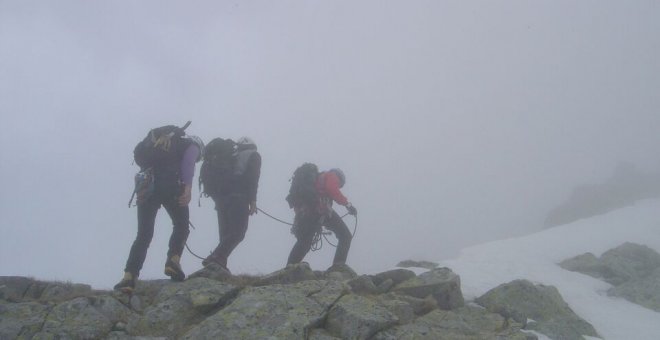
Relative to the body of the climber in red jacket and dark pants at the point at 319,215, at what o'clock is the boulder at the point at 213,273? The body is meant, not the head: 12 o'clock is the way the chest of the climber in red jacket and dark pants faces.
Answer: The boulder is roughly at 6 o'clock from the climber in red jacket and dark pants.

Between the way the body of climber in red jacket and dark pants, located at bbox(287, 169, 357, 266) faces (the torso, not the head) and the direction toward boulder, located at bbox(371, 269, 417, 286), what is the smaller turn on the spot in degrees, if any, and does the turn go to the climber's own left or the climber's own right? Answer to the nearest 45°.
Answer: approximately 45° to the climber's own right

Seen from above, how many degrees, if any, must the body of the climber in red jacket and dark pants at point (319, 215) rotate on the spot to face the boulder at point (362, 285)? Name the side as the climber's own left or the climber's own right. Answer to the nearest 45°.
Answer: approximately 90° to the climber's own right

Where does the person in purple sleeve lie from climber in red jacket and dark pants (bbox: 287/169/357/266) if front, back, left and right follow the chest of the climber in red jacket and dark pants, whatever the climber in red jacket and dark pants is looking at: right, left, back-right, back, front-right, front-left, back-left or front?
back-right

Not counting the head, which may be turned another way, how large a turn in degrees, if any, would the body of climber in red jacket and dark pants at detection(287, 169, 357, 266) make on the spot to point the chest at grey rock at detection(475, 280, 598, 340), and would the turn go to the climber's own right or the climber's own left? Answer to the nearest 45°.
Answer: approximately 45° to the climber's own right

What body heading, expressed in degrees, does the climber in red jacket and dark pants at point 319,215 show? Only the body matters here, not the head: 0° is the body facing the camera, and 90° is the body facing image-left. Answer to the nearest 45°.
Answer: approximately 270°

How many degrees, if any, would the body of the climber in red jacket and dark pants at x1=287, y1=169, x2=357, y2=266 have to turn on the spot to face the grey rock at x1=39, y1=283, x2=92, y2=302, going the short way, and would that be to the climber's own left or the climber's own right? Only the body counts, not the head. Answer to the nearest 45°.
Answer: approximately 135° to the climber's own right

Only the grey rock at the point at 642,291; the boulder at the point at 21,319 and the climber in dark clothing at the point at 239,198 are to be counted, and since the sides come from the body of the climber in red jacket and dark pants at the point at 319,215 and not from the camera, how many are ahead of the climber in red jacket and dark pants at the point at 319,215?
1

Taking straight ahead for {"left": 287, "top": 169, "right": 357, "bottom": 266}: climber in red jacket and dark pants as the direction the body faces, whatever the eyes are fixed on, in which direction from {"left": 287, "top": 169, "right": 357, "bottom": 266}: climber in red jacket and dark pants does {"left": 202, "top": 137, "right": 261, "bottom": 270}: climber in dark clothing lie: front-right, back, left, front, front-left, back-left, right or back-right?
back-right

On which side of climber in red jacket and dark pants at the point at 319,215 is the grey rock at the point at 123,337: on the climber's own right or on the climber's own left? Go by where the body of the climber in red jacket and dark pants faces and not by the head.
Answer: on the climber's own right

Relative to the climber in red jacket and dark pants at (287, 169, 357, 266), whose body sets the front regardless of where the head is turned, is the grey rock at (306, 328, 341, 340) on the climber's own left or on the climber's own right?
on the climber's own right

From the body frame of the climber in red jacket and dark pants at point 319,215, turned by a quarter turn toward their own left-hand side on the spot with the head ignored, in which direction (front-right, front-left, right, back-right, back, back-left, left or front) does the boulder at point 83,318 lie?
back-left
